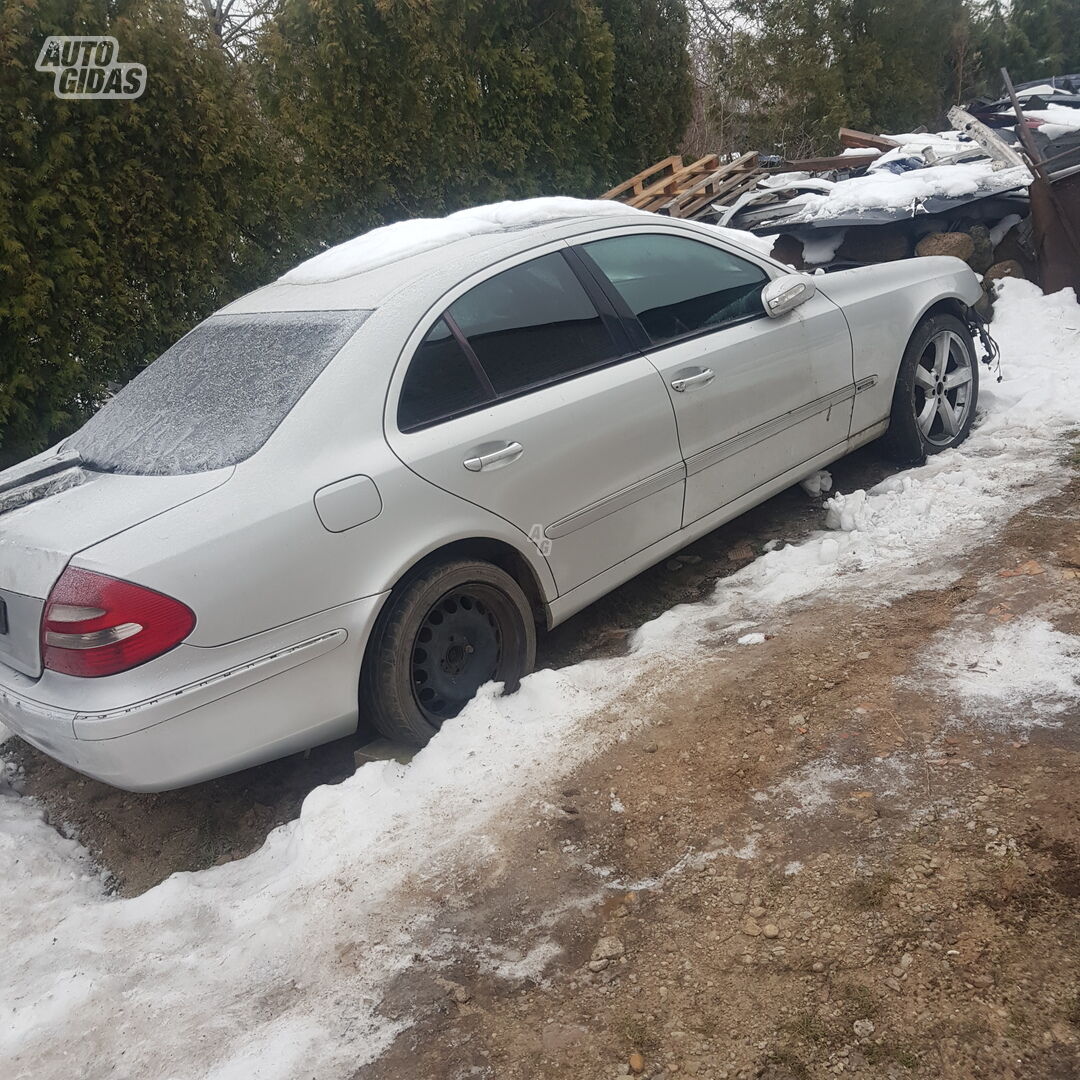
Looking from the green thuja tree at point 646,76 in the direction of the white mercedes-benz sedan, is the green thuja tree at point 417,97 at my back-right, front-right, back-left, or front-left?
front-right

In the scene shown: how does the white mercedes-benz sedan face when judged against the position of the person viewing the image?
facing away from the viewer and to the right of the viewer

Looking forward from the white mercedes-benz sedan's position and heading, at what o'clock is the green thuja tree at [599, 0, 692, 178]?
The green thuja tree is roughly at 11 o'clock from the white mercedes-benz sedan.

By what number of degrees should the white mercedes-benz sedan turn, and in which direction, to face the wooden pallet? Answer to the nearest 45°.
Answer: approximately 45° to its left

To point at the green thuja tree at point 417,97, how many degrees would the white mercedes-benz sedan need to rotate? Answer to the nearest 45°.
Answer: approximately 45° to its left
